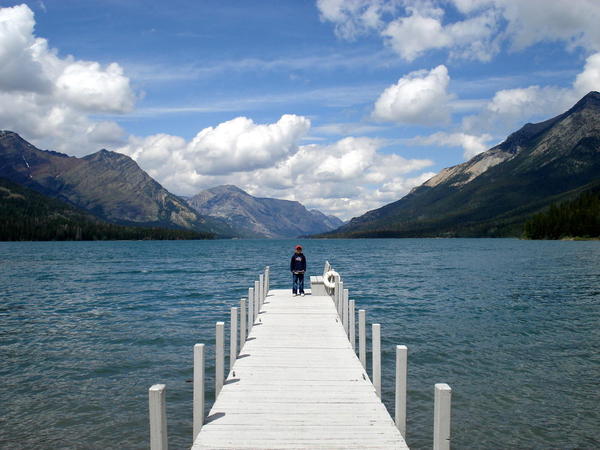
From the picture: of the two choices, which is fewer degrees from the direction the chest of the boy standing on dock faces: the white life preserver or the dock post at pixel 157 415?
the dock post

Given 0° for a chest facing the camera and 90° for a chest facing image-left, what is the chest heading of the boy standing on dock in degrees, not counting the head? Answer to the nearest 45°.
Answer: approximately 0°

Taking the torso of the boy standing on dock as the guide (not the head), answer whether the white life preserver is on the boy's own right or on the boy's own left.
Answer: on the boy's own left

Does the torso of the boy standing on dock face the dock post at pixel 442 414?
yes

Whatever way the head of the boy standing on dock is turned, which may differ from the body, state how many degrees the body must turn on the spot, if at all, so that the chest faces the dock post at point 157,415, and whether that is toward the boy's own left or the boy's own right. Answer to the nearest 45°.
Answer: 0° — they already face it
